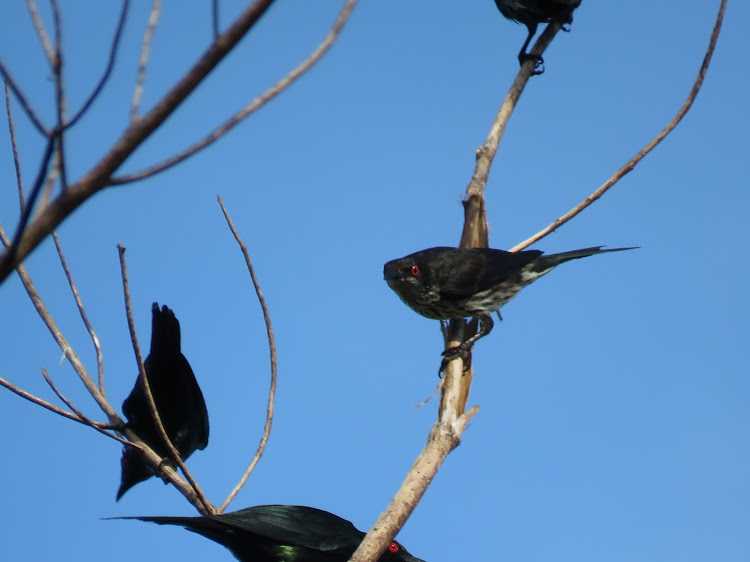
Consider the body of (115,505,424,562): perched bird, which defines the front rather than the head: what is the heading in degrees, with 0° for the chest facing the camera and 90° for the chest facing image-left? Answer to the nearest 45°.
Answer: approximately 270°

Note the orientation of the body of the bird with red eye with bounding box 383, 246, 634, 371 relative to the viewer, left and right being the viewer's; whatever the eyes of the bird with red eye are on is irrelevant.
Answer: facing to the left of the viewer

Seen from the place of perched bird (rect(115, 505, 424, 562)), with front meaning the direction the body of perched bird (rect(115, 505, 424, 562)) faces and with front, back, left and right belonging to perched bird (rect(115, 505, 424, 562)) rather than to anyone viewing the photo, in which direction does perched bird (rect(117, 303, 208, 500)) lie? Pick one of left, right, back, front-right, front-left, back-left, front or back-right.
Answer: back-left

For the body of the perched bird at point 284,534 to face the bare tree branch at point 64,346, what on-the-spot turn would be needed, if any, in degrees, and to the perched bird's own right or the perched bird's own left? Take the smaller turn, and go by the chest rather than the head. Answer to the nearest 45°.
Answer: approximately 180°
